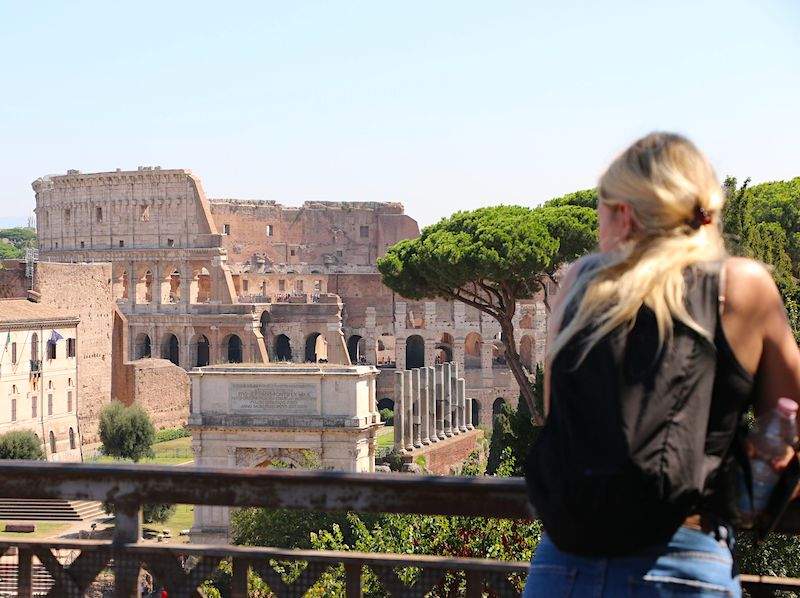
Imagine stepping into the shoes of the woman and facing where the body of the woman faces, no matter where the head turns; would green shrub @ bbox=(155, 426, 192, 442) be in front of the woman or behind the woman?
in front

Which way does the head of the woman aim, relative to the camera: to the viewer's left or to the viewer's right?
to the viewer's left

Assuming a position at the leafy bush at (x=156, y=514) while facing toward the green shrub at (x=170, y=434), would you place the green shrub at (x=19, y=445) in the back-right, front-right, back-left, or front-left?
front-left

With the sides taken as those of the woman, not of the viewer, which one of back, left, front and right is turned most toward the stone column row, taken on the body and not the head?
front

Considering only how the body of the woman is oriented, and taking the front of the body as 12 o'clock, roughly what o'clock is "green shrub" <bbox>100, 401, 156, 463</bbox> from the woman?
The green shrub is roughly at 11 o'clock from the woman.

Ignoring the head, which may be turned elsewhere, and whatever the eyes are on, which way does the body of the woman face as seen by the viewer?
away from the camera

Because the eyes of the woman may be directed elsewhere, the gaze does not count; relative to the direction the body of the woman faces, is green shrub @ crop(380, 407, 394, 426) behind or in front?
in front
